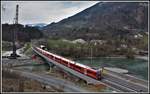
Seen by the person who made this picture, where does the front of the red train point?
facing the viewer and to the right of the viewer
